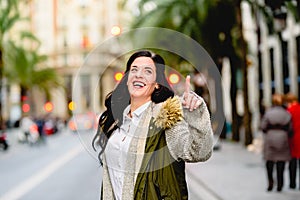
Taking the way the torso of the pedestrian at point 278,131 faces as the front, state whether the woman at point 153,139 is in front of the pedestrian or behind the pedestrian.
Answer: behind

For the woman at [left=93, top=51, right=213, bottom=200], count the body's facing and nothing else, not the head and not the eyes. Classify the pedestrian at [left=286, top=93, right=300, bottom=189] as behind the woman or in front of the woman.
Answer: behind

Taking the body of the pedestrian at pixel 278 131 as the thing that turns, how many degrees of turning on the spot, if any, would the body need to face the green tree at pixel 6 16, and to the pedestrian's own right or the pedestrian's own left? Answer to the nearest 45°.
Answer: approximately 45° to the pedestrian's own left

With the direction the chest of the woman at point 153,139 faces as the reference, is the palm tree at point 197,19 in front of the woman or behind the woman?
behind

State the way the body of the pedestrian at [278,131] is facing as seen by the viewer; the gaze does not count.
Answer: away from the camera

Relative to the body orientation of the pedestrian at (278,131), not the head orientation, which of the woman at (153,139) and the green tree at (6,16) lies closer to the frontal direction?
the green tree

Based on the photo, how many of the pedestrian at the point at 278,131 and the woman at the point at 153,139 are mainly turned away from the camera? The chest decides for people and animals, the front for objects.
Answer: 1

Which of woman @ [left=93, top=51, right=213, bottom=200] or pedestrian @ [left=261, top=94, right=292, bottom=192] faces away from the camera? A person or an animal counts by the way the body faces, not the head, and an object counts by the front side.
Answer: the pedestrian
